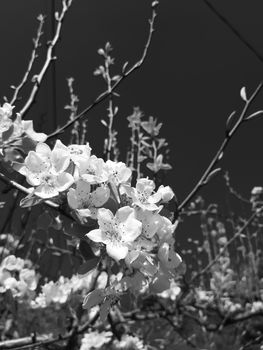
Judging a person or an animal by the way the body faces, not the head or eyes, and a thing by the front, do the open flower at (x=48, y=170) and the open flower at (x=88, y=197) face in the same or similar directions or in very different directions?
same or similar directions

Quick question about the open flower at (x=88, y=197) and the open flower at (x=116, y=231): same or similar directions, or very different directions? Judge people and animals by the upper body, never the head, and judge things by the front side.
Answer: same or similar directions

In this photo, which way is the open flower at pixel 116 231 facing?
toward the camera

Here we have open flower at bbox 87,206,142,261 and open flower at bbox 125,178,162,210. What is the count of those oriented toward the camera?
2

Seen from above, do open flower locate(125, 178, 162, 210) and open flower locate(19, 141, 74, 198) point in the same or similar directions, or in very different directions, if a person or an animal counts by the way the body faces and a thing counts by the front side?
same or similar directions

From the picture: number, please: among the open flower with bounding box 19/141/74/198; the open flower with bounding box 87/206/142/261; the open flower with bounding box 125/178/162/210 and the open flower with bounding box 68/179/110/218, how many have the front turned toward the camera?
4

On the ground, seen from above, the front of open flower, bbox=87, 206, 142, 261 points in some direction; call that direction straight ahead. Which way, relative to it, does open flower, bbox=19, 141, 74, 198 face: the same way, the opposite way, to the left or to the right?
the same way

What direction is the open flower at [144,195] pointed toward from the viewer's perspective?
toward the camera

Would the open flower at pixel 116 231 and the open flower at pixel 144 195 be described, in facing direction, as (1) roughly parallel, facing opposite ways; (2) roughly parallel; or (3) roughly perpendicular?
roughly parallel

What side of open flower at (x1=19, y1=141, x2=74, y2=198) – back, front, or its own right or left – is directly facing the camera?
front
